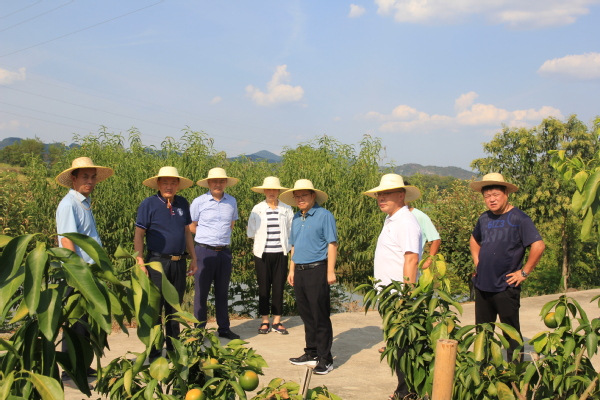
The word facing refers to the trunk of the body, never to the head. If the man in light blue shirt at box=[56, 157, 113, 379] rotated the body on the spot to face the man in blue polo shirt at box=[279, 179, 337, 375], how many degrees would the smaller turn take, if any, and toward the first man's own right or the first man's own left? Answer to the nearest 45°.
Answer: approximately 45° to the first man's own left

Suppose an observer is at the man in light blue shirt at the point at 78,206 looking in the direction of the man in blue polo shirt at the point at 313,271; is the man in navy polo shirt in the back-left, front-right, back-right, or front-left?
front-left

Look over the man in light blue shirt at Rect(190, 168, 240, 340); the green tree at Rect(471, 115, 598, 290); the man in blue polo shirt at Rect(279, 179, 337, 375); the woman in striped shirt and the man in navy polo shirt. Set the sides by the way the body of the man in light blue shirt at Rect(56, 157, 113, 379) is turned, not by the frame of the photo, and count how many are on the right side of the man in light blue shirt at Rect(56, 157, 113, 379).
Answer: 0

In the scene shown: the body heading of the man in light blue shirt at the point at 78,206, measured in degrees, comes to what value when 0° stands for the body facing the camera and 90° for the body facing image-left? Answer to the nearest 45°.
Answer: approximately 315°

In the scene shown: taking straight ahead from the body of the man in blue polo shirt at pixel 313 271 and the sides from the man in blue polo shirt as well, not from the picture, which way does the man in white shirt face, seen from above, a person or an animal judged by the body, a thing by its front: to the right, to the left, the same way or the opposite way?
the same way

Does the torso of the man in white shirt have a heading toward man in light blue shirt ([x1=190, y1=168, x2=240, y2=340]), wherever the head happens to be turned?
no

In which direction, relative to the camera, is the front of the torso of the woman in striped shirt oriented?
toward the camera

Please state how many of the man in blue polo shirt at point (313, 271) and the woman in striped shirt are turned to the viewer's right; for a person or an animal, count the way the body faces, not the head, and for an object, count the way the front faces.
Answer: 0

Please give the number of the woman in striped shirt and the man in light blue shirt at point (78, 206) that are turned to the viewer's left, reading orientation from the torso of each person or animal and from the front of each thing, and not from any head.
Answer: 0

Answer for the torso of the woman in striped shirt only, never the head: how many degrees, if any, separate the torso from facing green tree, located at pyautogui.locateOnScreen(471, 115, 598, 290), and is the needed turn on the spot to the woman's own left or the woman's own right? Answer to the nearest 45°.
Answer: approximately 135° to the woman's own left

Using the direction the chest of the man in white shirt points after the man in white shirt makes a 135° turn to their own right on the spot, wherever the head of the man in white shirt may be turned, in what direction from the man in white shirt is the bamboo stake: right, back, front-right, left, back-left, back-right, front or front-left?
back

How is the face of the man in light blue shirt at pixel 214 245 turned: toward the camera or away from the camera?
toward the camera

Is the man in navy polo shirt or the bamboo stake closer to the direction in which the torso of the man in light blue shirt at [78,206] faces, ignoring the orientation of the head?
the bamboo stake

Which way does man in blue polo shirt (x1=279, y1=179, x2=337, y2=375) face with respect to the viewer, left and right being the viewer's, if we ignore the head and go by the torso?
facing the viewer and to the left of the viewer

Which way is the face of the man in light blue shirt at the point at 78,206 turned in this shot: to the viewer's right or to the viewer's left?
to the viewer's right

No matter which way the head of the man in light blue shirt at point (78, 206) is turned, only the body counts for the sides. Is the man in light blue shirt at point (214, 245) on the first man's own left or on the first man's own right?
on the first man's own left

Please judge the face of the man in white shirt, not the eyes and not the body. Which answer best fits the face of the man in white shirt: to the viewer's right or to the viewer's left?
to the viewer's left

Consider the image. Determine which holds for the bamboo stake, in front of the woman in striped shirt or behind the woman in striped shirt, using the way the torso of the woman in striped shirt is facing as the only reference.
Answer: in front

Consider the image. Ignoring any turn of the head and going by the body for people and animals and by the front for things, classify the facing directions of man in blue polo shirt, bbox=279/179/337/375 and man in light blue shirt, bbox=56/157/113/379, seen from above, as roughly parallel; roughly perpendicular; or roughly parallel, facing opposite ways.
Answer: roughly perpendicular
